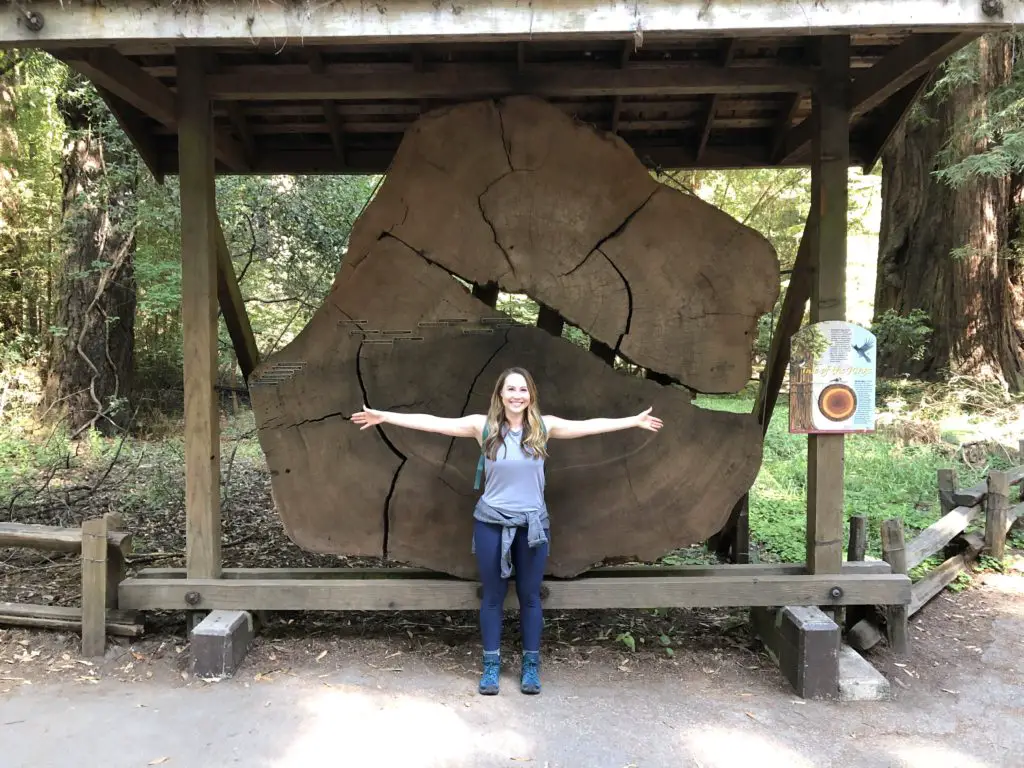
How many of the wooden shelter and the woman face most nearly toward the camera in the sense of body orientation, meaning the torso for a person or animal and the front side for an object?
2

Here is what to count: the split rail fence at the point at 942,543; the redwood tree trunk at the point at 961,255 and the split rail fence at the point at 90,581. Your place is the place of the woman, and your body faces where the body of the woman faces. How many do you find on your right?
1

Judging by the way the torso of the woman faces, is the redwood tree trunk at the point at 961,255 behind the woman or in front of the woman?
behind

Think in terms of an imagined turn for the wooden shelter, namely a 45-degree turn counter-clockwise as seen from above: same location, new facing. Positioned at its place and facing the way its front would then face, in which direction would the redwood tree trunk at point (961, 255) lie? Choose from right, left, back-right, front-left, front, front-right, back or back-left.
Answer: left

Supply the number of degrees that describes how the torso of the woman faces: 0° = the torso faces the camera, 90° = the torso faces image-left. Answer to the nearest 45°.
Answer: approximately 0°

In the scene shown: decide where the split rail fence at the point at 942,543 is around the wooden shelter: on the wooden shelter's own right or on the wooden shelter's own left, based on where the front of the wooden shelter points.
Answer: on the wooden shelter's own left
